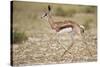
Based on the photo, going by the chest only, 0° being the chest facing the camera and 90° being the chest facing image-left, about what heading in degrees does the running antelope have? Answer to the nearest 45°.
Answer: approximately 90°
